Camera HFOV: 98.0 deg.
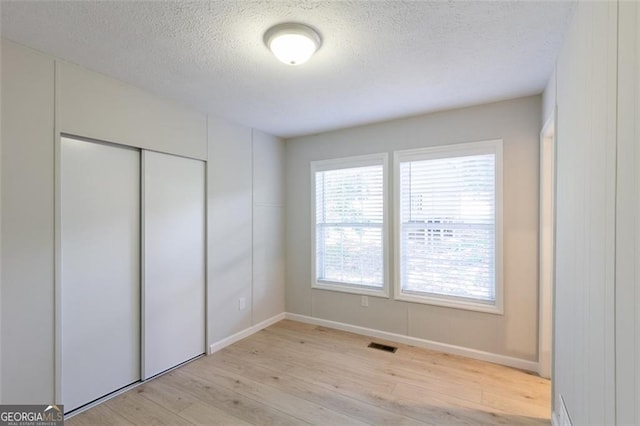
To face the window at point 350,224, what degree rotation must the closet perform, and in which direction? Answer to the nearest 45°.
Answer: approximately 45° to its left

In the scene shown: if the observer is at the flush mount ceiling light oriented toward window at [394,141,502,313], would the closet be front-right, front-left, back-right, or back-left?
back-left

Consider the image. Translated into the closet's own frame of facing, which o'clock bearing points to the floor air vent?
The floor air vent is roughly at 11 o'clock from the closet.

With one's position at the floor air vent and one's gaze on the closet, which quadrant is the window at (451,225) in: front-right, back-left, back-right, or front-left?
back-left

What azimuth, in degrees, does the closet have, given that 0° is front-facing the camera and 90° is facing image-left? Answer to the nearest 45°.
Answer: approximately 315°

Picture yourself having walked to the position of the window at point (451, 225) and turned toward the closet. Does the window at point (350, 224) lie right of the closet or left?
right
